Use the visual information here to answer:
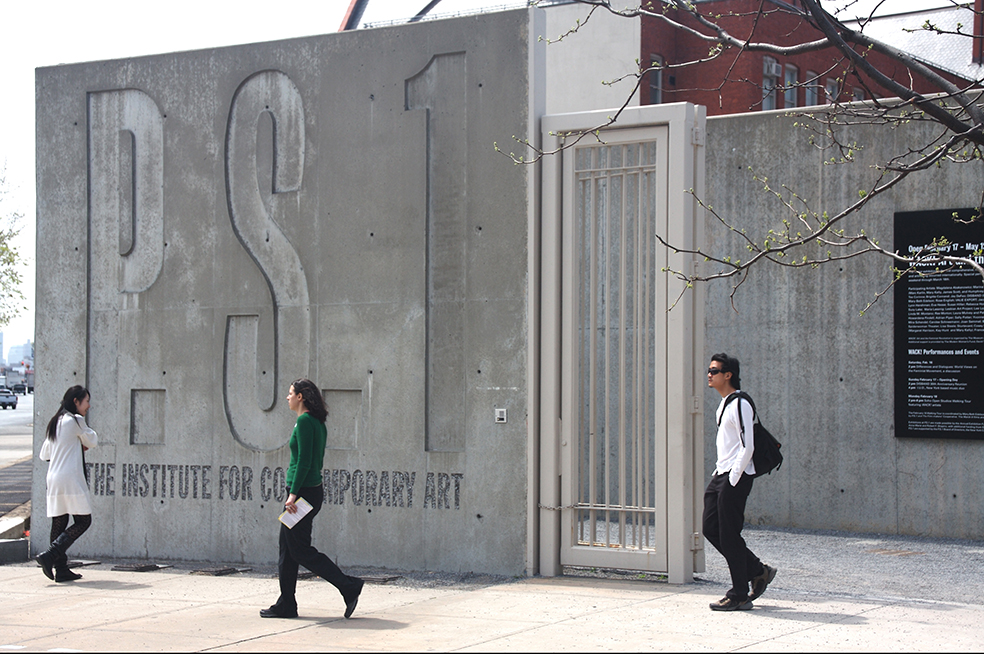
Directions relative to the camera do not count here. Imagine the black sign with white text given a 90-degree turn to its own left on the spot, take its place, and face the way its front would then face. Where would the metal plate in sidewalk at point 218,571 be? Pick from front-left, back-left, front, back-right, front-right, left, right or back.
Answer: back-right

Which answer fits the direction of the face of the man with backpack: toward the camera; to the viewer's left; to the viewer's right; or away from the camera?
to the viewer's left

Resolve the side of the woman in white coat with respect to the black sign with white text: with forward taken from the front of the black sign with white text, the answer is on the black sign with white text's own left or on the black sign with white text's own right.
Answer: on the black sign with white text's own right

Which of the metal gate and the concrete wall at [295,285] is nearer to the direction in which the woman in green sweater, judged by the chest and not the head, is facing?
the concrete wall

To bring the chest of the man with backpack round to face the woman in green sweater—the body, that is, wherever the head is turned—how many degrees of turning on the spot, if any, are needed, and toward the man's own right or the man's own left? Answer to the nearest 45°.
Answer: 0° — they already face them

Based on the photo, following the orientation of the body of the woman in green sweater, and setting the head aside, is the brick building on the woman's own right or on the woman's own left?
on the woman's own right

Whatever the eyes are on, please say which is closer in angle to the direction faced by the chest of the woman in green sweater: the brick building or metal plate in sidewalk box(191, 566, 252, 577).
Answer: the metal plate in sidewalk

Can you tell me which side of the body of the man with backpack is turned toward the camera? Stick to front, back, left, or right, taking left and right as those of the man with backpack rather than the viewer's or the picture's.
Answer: left

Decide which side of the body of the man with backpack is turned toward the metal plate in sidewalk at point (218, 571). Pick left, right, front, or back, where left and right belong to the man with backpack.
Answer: front

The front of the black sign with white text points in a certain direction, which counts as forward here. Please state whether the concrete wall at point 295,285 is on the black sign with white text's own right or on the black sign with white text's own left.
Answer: on the black sign with white text's own right

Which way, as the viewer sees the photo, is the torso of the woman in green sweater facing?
to the viewer's left

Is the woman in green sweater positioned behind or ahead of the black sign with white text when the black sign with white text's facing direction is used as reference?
ahead

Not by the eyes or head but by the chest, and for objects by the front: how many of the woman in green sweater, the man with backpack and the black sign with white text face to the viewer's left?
2

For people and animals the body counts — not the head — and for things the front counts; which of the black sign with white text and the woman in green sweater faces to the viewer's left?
the woman in green sweater

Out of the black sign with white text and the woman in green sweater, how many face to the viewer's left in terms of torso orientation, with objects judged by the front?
1
